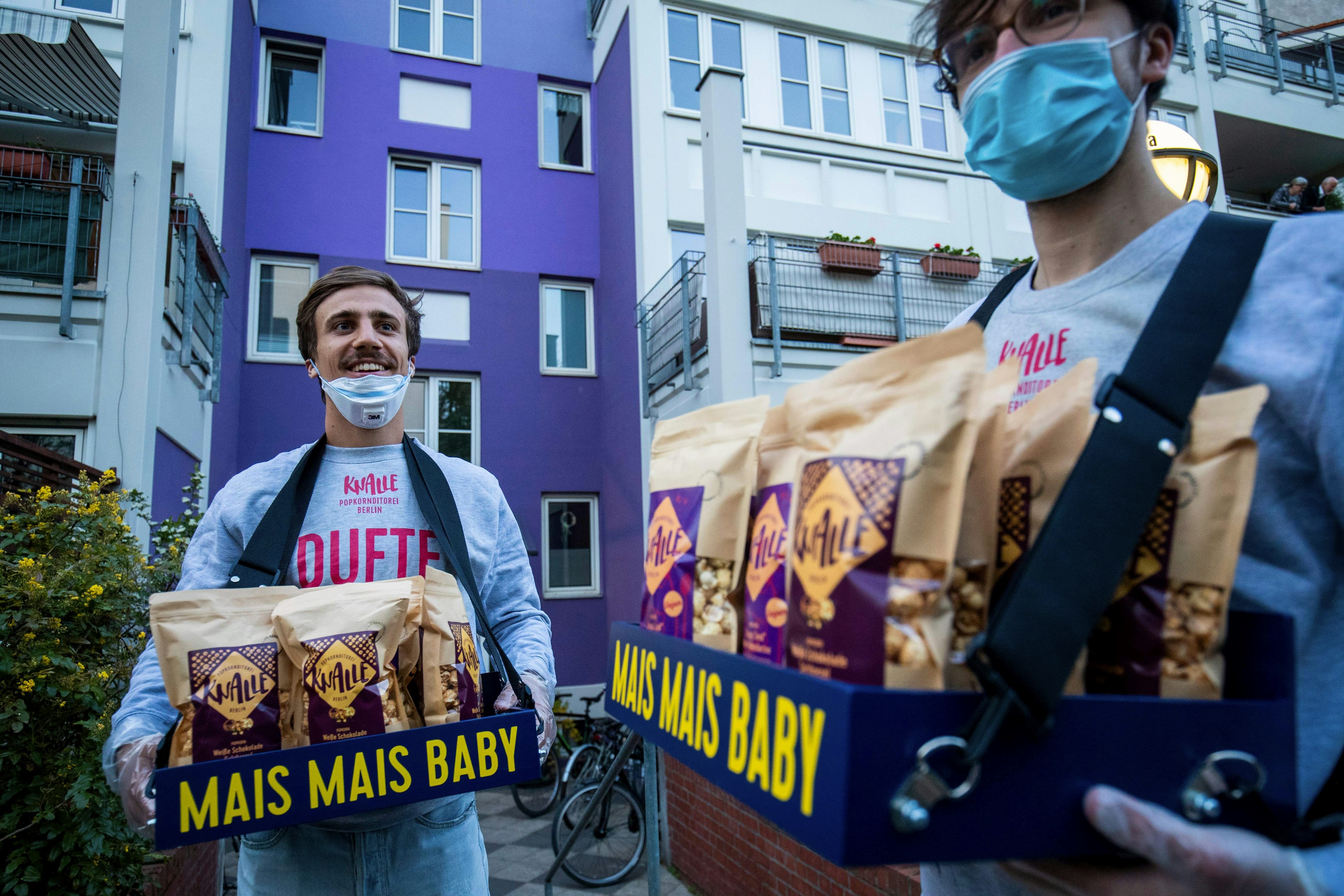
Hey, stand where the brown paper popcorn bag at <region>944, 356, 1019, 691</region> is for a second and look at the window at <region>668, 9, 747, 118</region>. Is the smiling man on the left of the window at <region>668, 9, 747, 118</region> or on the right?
left

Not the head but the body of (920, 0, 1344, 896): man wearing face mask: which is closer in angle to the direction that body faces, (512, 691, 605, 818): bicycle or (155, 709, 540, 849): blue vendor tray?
the blue vendor tray

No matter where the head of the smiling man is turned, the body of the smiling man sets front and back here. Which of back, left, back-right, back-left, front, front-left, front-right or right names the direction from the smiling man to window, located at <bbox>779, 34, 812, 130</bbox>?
back-left

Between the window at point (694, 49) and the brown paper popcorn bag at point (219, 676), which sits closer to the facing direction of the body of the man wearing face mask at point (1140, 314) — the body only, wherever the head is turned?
the brown paper popcorn bag

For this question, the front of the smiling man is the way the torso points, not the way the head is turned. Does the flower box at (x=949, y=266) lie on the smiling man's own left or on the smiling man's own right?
on the smiling man's own left

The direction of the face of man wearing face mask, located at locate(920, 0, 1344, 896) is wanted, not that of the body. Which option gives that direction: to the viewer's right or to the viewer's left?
to the viewer's left

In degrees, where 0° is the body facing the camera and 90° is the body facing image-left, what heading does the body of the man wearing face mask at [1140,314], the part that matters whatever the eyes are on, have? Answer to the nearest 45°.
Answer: approximately 45°
